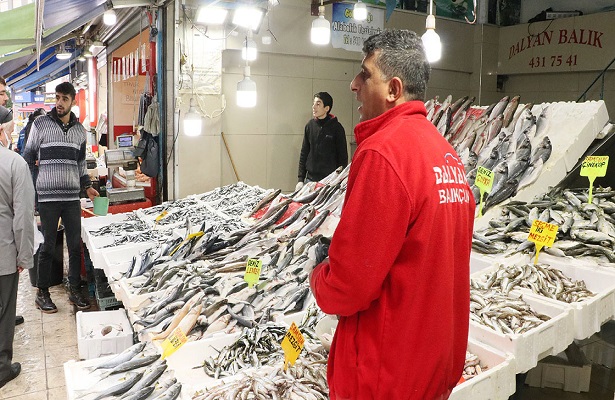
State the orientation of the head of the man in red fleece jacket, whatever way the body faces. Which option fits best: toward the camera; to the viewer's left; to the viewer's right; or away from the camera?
to the viewer's left

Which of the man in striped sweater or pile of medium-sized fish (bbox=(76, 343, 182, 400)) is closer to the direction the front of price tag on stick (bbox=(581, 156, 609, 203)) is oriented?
the pile of medium-sized fish

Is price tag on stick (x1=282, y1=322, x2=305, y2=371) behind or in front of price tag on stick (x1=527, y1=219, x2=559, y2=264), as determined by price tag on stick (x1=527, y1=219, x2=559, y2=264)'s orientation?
in front

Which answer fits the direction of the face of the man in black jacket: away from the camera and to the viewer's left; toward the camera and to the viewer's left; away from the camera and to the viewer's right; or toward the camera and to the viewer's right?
toward the camera and to the viewer's left

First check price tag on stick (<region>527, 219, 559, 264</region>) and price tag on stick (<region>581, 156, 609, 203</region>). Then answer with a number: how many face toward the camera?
2

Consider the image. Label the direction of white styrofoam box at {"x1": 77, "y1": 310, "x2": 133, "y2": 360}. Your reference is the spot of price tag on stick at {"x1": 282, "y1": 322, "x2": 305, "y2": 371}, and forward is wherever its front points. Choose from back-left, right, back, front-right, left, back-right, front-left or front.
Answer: right

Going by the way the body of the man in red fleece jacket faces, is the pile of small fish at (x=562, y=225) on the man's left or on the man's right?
on the man's right

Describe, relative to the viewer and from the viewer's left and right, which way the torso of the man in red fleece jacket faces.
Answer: facing away from the viewer and to the left of the viewer

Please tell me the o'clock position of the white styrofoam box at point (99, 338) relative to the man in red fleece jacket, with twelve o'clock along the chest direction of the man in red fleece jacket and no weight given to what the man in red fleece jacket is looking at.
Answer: The white styrofoam box is roughly at 12 o'clock from the man in red fleece jacket.
